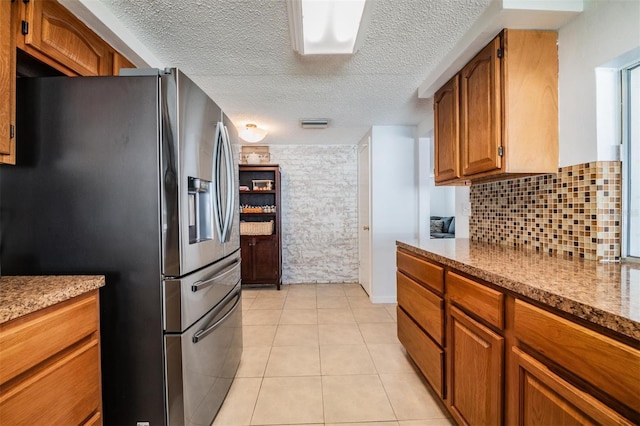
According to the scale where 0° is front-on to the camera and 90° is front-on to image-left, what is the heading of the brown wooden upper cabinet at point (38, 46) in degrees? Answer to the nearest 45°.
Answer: approximately 315°

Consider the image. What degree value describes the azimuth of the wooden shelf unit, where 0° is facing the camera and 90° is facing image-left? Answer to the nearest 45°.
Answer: approximately 0°

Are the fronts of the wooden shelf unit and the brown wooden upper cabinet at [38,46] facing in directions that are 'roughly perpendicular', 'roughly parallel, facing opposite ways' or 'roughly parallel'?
roughly perpendicular

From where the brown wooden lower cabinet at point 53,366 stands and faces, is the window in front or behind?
in front

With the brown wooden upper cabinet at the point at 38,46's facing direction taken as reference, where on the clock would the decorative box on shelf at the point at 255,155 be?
The decorative box on shelf is roughly at 9 o'clock from the brown wooden upper cabinet.

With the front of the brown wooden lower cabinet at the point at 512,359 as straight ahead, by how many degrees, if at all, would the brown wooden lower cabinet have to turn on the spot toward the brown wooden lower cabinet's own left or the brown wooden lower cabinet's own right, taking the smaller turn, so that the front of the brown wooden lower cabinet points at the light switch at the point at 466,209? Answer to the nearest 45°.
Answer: approximately 135° to the brown wooden lower cabinet's own right

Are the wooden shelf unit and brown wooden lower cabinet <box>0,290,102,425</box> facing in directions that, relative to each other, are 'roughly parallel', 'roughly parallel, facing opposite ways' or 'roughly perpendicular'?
roughly perpendicular

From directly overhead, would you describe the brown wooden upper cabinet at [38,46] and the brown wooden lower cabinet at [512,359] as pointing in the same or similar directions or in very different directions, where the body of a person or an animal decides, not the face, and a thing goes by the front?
very different directions

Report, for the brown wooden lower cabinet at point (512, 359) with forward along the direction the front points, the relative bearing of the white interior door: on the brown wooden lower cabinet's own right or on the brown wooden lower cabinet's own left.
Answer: on the brown wooden lower cabinet's own right

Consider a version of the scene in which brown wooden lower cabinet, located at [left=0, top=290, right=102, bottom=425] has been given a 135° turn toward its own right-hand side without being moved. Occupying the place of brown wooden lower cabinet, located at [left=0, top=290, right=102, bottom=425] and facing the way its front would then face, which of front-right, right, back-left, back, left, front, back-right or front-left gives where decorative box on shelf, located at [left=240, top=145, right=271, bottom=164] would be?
back-right

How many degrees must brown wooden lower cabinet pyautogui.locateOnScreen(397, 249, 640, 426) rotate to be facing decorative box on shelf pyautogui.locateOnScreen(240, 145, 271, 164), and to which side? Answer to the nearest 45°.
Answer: approximately 90° to its right

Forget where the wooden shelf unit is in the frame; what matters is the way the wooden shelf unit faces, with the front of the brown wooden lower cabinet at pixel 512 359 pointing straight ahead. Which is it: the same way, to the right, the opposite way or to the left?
to the left

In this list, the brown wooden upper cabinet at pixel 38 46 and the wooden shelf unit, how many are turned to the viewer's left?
0

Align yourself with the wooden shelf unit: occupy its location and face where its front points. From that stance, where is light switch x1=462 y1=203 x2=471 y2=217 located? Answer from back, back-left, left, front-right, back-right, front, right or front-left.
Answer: front-left
